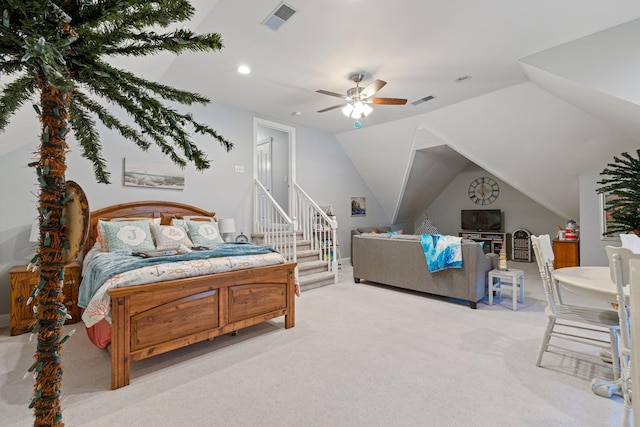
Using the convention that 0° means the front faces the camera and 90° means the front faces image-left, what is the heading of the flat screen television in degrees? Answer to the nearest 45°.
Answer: approximately 0°

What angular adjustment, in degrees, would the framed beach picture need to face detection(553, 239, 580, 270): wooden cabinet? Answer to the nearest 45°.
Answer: approximately 45° to its left

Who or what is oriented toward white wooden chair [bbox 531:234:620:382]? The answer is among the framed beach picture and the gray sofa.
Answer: the framed beach picture

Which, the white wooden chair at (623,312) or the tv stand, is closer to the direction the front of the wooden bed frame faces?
the white wooden chair

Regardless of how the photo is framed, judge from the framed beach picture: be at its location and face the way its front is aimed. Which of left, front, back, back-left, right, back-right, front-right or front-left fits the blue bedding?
front-right

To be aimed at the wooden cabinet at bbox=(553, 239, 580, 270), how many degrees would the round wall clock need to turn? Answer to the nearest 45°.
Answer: approximately 45° to its left

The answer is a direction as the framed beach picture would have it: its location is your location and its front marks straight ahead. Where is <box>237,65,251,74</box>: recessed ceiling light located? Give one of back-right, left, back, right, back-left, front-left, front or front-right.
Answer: front

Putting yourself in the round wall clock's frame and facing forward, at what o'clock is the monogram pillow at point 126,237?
The monogram pillow is roughly at 1 o'clock from the round wall clock.

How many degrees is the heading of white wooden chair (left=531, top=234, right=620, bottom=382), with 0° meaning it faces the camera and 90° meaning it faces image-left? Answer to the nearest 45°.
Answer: approximately 270°

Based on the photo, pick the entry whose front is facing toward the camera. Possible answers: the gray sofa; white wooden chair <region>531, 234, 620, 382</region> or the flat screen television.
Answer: the flat screen television

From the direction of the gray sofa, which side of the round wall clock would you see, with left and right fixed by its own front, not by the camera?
front

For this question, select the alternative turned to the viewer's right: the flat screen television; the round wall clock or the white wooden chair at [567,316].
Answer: the white wooden chair

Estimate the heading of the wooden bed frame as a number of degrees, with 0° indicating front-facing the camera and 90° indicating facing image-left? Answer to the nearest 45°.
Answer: approximately 315°

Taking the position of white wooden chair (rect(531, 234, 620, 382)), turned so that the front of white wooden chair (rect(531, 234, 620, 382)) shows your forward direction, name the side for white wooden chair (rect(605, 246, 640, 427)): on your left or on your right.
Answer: on your right

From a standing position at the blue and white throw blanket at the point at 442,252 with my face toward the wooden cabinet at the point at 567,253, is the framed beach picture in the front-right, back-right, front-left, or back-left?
back-left

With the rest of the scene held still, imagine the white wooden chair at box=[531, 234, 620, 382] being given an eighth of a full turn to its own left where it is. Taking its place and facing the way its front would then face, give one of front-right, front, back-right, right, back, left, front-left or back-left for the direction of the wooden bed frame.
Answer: back

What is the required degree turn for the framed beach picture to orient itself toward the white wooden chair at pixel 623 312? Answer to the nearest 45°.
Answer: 0° — it already faces it

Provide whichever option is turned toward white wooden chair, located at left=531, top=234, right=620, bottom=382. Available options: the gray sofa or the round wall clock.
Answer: the round wall clock
